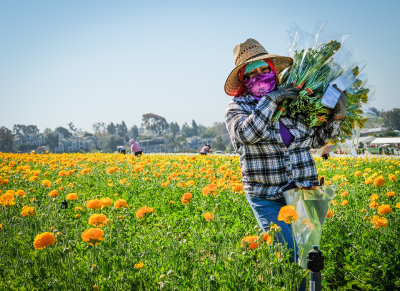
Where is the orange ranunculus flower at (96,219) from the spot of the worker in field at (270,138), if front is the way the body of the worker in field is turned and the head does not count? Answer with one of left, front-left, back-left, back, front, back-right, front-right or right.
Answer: back-right

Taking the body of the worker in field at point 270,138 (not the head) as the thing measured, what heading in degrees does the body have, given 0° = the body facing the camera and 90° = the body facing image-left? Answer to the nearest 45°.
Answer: approximately 315°

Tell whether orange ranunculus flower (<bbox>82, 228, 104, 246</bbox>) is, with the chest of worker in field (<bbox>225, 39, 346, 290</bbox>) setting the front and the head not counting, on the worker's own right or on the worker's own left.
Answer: on the worker's own right
